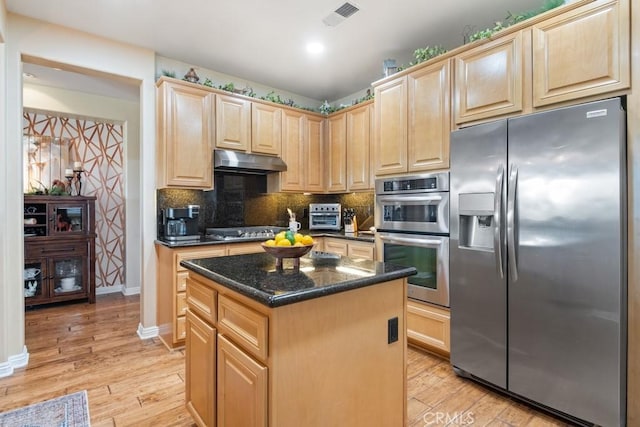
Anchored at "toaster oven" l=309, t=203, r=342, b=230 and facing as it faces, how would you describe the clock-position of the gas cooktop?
The gas cooktop is roughly at 2 o'clock from the toaster oven.

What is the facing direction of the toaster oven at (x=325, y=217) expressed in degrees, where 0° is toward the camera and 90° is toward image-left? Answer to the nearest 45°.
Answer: approximately 0°

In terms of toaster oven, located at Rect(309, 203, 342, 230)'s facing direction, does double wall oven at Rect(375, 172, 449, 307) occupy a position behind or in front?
in front

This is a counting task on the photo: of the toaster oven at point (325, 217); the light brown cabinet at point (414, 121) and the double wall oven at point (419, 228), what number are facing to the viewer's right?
0

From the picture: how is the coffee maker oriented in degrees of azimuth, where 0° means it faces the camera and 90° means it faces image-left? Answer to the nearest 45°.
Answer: approximately 315°

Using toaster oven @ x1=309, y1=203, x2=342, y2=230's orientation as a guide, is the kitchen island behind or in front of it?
in front

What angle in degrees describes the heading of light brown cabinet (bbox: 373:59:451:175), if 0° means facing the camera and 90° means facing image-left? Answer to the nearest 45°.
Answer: approximately 45°

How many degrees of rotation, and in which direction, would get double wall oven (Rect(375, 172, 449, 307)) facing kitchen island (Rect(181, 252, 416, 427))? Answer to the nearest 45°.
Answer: approximately 45° to its left

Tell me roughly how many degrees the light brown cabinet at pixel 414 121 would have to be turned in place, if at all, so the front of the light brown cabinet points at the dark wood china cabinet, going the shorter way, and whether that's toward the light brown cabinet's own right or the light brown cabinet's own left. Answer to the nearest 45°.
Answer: approximately 45° to the light brown cabinet's own right

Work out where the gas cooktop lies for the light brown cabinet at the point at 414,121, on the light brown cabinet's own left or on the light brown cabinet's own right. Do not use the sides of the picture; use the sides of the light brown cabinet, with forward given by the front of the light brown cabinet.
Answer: on the light brown cabinet's own right

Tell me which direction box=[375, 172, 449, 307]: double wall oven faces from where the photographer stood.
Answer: facing the viewer and to the left of the viewer

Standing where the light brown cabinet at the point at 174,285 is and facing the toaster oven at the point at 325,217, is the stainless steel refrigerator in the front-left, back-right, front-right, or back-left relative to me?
front-right
